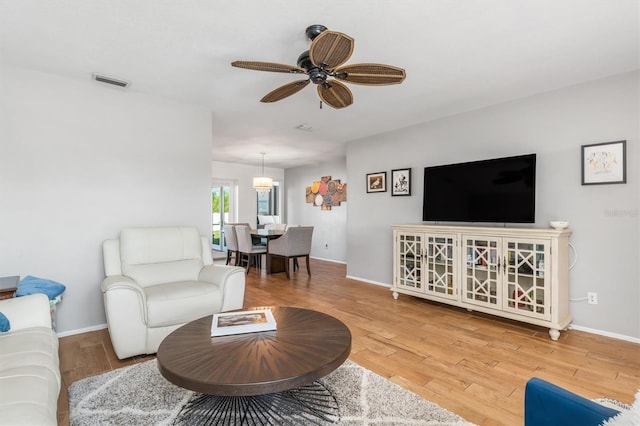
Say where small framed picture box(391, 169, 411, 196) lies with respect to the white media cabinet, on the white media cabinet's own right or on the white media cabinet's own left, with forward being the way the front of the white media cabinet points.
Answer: on the white media cabinet's own right

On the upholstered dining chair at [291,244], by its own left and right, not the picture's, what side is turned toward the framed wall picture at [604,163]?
back

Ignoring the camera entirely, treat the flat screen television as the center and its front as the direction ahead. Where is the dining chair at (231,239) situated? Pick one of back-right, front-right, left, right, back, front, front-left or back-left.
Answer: front-right

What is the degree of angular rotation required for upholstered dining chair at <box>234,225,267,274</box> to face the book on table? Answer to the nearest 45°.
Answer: approximately 135° to its right

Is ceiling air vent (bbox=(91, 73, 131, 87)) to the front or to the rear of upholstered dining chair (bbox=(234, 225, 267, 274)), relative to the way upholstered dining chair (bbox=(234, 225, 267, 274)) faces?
to the rear

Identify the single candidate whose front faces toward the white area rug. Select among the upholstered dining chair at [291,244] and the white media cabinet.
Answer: the white media cabinet

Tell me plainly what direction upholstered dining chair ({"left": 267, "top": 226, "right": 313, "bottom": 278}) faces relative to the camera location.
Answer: facing away from the viewer and to the left of the viewer

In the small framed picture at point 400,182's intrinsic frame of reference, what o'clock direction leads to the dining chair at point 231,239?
The dining chair is roughly at 2 o'clock from the small framed picture.

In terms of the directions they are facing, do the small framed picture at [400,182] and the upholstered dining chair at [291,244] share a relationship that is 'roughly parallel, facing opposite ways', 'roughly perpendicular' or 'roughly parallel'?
roughly perpendicular

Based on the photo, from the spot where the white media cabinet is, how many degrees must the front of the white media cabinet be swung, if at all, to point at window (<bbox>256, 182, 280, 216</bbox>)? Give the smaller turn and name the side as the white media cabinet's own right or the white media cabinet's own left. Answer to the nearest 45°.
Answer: approximately 90° to the white media cabinet's own right
